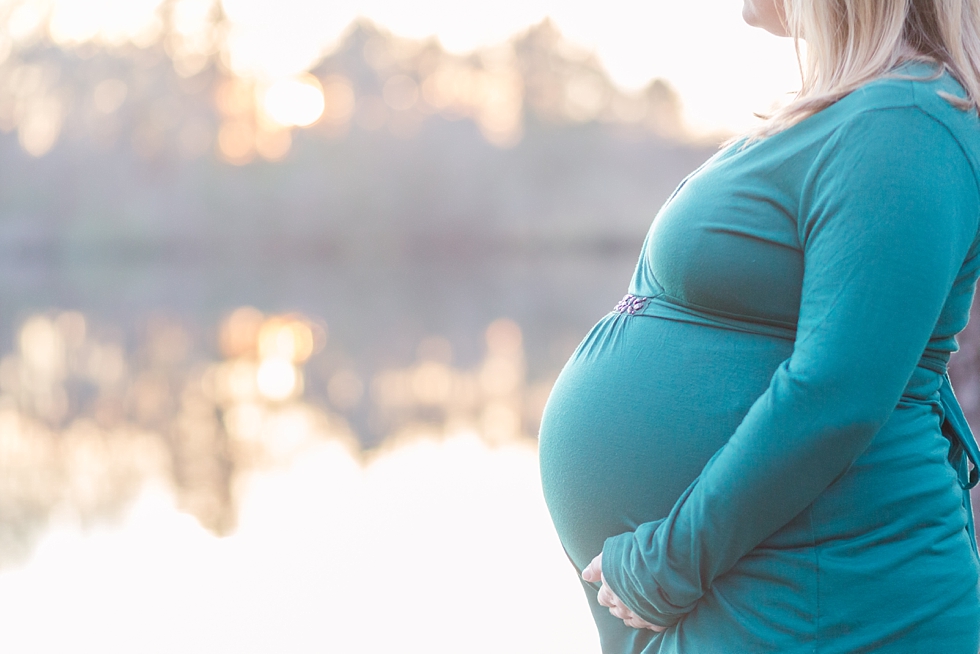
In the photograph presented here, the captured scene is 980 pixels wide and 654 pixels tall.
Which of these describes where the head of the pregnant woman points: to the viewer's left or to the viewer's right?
to the viewer's left

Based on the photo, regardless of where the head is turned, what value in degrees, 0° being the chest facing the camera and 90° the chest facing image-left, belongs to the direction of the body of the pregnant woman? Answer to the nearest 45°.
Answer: approximately 90°
